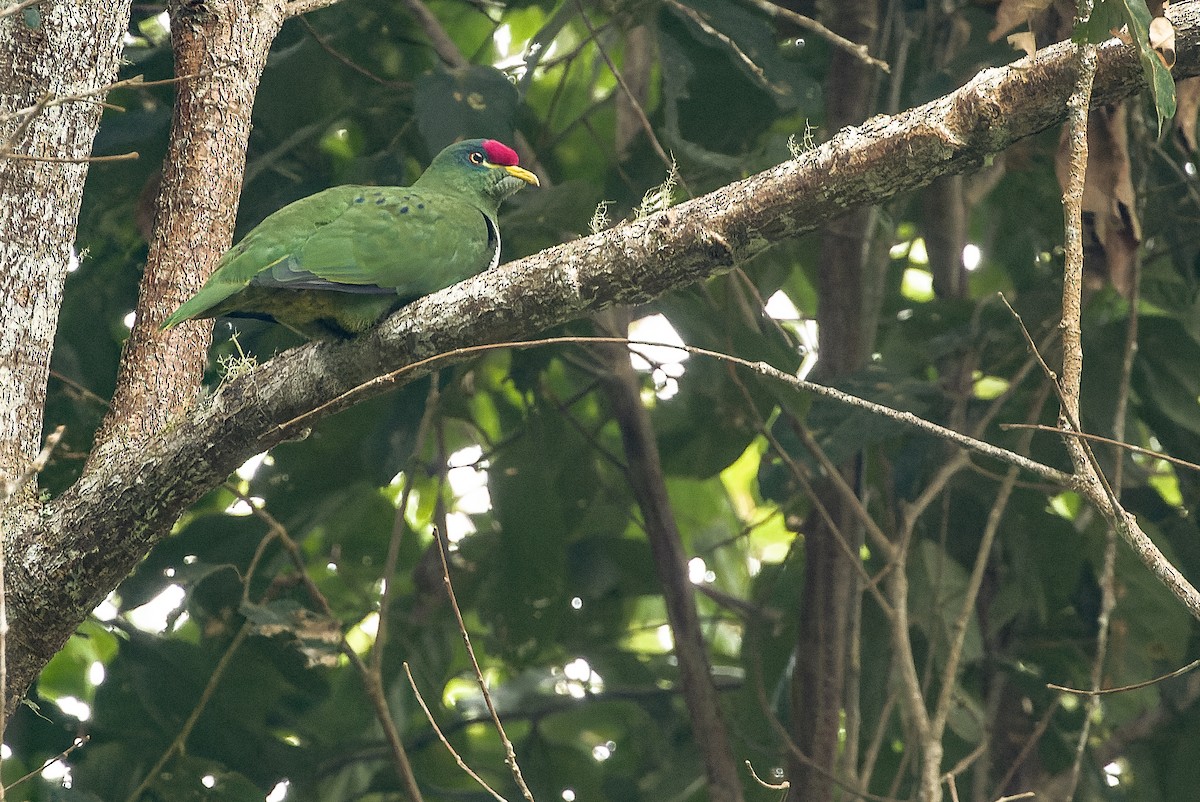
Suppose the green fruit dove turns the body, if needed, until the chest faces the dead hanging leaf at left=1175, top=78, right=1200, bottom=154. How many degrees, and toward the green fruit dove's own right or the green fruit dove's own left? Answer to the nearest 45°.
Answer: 0° — it already faces it

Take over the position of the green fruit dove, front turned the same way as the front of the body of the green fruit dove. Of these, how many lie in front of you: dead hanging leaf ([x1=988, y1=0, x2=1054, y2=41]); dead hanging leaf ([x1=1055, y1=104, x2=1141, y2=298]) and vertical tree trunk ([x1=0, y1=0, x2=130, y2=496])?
2

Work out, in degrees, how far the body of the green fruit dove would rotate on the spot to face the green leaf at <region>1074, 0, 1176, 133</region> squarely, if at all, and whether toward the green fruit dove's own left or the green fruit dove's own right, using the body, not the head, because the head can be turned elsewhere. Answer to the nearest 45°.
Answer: approximately 45° to the green fruit dove's own right

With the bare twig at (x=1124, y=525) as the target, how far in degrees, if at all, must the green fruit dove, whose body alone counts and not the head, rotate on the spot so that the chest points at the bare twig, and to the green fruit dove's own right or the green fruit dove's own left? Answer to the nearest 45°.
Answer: approximately 45° to the green fruit dove's own right

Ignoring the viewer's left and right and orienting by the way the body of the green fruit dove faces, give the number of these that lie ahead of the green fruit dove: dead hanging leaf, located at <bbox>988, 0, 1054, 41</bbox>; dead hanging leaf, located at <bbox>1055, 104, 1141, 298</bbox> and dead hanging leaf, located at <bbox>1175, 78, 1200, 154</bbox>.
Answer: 3

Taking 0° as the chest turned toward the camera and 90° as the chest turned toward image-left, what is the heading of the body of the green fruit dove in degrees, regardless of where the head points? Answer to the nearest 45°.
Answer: approximately 270°

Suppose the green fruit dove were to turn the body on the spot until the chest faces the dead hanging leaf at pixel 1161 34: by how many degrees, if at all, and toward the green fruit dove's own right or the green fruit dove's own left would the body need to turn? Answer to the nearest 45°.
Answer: approximately 45° to the green fruit dove's own right

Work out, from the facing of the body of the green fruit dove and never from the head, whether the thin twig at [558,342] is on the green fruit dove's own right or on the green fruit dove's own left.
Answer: on the green fruit dove's own right

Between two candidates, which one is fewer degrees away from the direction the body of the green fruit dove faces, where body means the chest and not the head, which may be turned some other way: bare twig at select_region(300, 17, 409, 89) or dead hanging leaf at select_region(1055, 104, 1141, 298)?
the dead hanging leaf

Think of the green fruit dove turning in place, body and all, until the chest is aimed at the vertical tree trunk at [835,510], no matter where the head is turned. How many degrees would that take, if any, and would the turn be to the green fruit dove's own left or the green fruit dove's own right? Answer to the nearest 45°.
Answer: approximately 45° to the green fruit dove's own left

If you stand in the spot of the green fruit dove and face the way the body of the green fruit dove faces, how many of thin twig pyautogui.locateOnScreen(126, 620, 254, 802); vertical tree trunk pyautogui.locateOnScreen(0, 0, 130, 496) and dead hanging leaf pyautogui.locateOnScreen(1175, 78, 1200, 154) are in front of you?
1
